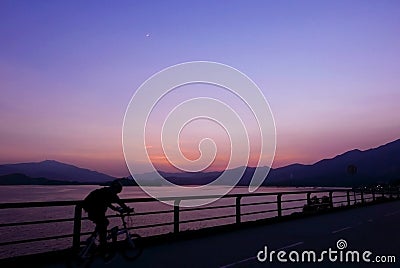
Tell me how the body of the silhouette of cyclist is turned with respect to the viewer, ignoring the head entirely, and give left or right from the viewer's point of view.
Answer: facing to the right of the viewer

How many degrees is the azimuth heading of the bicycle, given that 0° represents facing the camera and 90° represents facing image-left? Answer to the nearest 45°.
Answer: approximately 225°
